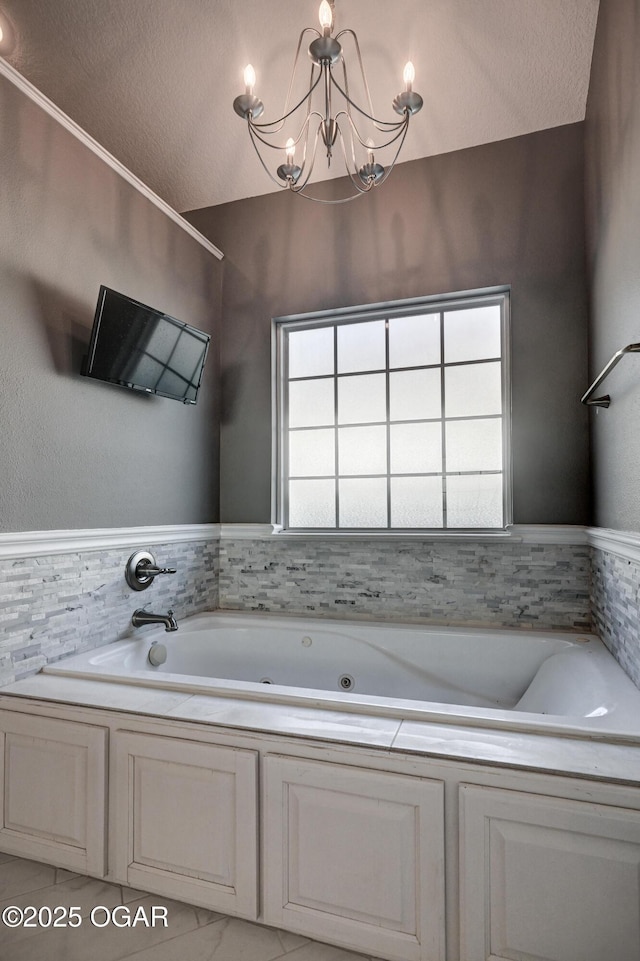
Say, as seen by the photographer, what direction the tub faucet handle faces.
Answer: facing the viewer and to the right of the viewer

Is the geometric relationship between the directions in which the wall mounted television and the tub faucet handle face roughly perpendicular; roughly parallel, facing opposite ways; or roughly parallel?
roughly parallel

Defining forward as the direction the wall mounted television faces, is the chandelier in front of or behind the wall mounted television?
in front

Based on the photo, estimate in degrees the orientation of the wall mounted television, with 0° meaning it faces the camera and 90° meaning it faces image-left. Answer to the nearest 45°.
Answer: approximately 315°

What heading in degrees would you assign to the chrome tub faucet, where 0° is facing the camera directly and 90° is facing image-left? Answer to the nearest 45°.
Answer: approximately 270°

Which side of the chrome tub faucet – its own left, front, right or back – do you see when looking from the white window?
front

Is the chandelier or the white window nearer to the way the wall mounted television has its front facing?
the chandelier
